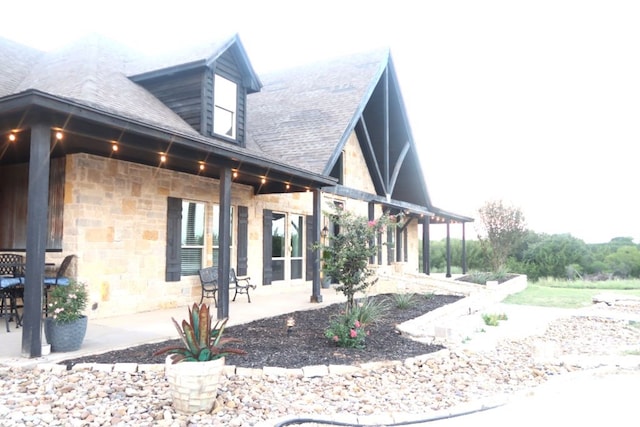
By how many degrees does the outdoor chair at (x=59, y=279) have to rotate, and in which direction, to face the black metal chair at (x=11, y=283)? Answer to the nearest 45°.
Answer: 0° — it already faces it

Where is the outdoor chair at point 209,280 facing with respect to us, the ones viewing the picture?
facing the viewer and to the right of the viewer

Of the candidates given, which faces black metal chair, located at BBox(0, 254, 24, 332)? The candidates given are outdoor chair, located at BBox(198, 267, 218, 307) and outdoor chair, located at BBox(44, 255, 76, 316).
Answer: outdoor chair, located at BBox(44, 255, 76, 316)

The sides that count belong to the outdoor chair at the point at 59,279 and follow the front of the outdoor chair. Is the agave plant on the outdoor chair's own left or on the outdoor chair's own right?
on the outdoor chair's own left

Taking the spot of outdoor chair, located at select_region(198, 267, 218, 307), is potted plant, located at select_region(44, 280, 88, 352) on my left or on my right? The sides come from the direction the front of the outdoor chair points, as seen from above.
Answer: on my right

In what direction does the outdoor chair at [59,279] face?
to the viewer's left

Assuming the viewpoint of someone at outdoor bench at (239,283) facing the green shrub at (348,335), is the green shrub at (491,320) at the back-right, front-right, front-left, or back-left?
front-left

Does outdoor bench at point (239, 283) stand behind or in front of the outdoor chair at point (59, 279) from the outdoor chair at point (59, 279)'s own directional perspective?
behind

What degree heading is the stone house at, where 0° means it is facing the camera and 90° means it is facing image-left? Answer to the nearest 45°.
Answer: approximately 315°

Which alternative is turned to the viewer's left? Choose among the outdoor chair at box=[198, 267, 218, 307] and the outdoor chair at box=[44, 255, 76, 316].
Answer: the outdoor chair at box=[44, 255, 76, 316]

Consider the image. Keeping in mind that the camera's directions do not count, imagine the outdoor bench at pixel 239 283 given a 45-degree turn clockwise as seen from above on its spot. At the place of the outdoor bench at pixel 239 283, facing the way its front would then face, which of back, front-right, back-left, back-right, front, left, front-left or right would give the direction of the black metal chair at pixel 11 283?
front-right

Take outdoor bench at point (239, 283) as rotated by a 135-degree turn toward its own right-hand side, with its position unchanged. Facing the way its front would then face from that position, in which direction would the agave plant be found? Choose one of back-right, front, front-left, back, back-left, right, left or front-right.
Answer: left

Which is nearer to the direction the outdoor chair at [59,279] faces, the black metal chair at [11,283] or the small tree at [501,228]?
the black metal chair

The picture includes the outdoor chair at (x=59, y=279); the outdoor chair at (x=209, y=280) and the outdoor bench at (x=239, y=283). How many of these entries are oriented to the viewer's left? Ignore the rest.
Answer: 1
